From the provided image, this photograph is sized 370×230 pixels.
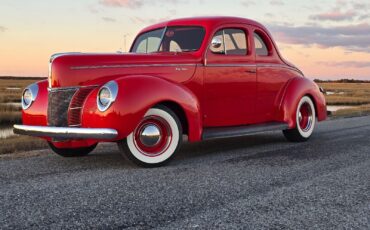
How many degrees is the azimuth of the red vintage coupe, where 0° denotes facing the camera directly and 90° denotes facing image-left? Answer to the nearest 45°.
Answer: approximately 45°
